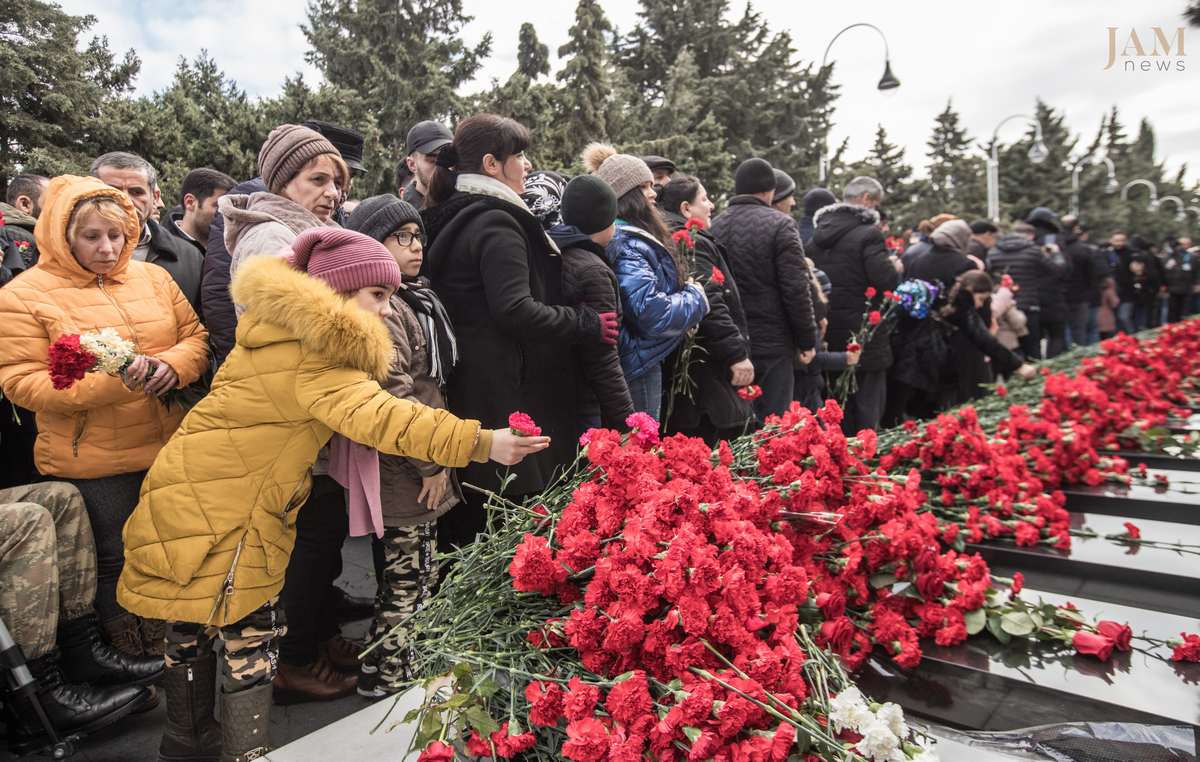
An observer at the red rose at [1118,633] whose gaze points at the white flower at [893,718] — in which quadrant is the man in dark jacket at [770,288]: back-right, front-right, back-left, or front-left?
back-right

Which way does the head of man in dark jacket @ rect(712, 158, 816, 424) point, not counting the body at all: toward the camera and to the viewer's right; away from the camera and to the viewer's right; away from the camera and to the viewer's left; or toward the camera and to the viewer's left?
away from the camera and to the viewer's right

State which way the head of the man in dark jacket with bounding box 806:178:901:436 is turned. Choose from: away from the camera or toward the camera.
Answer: away from the camera

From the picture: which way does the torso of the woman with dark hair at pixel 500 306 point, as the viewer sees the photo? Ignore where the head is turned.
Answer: to the viewer's right

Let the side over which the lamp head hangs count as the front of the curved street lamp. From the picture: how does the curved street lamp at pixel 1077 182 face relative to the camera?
to the viewer's right

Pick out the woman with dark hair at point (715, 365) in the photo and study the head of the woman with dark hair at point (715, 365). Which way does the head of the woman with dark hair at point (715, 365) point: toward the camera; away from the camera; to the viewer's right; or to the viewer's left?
to the viewer's right

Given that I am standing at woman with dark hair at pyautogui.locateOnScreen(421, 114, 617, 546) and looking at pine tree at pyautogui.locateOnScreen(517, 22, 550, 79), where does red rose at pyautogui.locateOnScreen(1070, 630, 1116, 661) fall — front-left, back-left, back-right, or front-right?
back-right

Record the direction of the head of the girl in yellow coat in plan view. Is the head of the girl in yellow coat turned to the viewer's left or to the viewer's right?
to the viewer's right

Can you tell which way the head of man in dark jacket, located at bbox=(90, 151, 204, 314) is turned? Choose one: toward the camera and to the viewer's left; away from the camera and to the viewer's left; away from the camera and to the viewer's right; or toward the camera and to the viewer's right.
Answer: toward the camera and to the viewer's right

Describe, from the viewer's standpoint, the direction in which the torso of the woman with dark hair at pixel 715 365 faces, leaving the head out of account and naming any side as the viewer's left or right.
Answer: facing to the right of the viewer

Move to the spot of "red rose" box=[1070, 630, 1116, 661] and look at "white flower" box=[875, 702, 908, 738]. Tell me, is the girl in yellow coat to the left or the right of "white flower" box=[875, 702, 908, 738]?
right

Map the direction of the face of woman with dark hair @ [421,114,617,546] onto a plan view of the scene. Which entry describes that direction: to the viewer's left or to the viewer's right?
to the viewer's right

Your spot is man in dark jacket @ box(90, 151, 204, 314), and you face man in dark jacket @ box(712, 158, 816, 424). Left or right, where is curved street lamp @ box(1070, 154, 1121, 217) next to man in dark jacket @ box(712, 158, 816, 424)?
left

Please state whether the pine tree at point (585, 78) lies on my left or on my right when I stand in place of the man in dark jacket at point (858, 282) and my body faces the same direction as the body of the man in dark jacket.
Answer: on my left

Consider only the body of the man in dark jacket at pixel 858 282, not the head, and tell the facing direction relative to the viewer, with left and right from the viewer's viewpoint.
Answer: facing away from the viewer and to the right of the viewer

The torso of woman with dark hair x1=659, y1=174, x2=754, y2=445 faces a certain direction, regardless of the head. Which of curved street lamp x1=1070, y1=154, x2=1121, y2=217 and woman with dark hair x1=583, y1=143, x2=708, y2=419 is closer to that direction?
the curved street lamp
